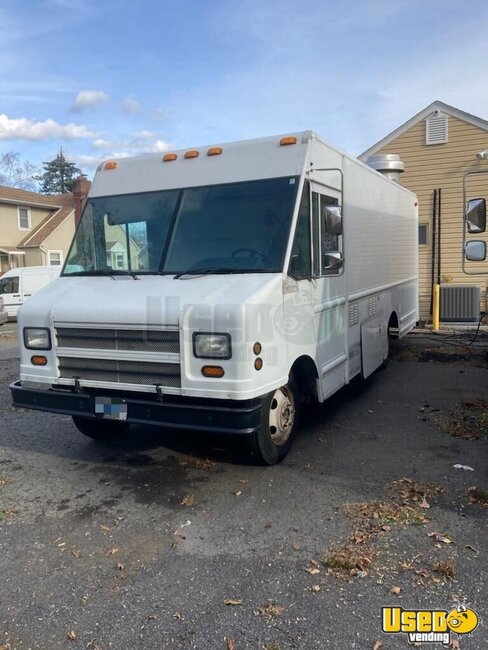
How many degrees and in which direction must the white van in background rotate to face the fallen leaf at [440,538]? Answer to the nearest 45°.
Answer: approximately 90° to its left

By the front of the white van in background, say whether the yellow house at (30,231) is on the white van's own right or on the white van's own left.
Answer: on the white van's own right

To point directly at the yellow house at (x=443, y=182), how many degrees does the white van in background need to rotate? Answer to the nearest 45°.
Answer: approximately 135° to its left

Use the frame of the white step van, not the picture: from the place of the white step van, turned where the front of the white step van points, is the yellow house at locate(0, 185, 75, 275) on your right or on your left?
on your right

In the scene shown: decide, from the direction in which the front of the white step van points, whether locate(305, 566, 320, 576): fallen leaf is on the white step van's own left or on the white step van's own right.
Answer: on the white step van's own left

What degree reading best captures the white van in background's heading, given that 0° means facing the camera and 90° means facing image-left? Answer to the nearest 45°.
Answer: approximately 90°

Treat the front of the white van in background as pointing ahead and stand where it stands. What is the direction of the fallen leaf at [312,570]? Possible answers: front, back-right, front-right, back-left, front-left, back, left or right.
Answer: left

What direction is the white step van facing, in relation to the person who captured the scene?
facing the viewer and to the left of the viewer

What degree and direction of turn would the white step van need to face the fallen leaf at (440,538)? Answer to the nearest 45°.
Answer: approximately 90° to its left

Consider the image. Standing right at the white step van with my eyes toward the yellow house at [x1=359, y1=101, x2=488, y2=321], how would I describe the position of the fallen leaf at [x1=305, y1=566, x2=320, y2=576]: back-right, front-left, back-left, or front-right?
back-right

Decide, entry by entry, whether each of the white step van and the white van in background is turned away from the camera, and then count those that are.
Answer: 0

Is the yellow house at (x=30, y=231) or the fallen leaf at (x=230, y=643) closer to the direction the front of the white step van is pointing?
the fallen leaf

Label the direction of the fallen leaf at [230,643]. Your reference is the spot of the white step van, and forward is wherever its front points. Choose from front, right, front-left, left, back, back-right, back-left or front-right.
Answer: front-left

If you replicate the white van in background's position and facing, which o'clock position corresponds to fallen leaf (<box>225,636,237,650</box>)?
The fallen leaf is roughly at 9 o'clock from the white van in background.
